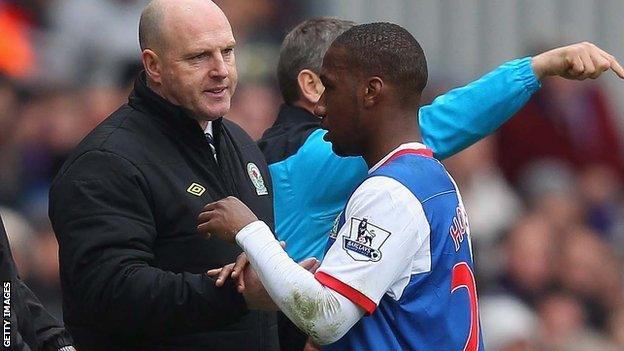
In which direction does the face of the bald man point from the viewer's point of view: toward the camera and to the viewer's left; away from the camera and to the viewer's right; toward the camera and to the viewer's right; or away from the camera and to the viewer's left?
toward the camera and to the viewer's right

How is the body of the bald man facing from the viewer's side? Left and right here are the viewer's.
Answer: facing the viewer and to the right of the viewer
